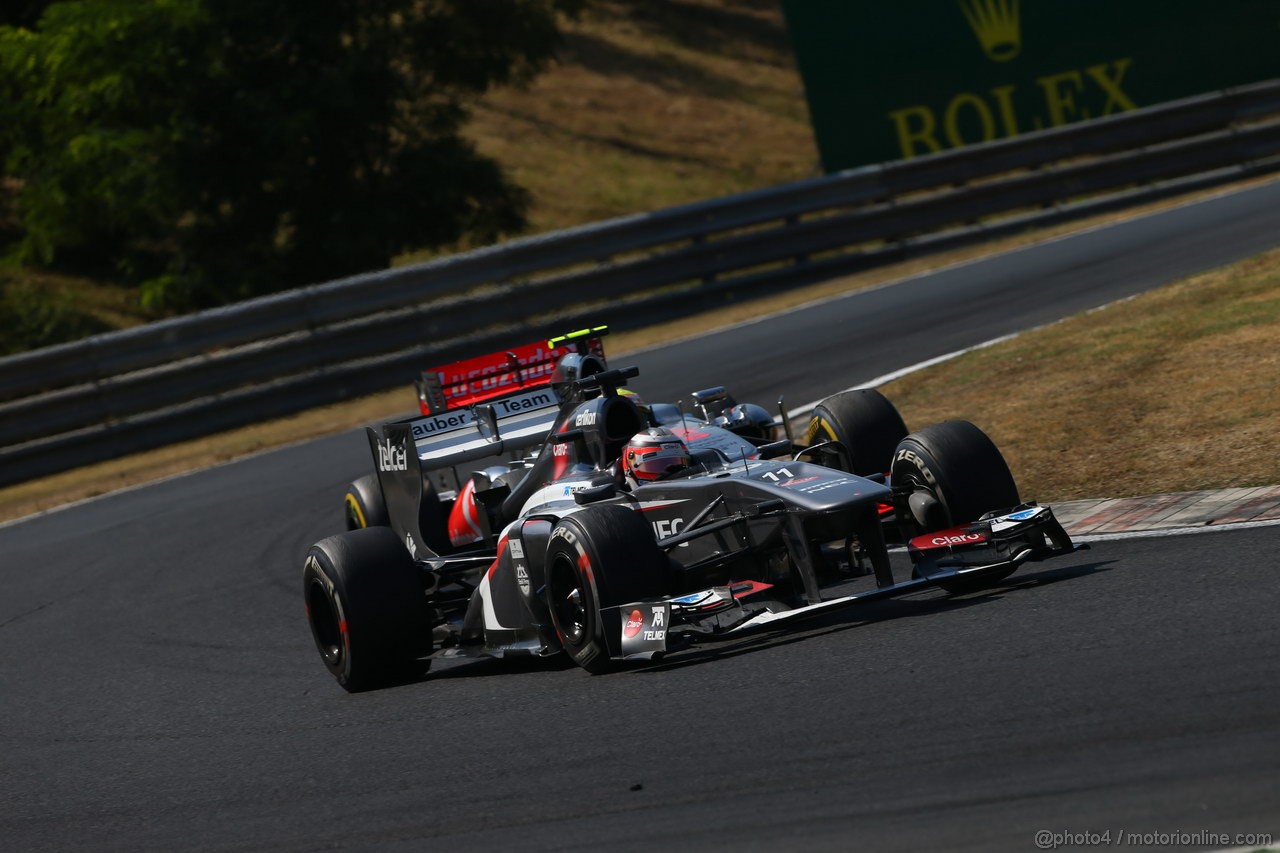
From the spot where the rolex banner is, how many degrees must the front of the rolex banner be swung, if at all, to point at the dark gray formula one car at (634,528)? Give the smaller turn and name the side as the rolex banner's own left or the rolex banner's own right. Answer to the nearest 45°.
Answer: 0° — it already faces it

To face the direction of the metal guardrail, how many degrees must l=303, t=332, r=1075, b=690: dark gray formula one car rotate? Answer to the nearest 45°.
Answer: approximately 135° to its left

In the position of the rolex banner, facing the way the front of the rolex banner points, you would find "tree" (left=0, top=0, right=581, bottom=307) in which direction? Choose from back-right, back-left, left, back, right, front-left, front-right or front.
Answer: right

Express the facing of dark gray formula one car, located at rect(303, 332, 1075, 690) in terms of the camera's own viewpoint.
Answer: facing the viewer and to the right of the viewer

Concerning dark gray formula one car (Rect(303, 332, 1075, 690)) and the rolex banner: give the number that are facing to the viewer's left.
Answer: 0

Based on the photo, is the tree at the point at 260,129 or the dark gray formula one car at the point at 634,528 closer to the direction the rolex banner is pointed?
the dark gray formula one car

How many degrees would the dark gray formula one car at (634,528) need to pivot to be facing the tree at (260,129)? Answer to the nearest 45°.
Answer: approximately 135° to its left

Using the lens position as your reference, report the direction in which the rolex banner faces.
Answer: facing the viewer

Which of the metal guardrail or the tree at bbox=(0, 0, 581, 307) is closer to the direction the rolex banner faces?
the metal guardrail

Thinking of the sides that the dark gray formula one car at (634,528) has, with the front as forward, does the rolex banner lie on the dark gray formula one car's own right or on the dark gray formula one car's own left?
on the dark gray formula one car's own left
